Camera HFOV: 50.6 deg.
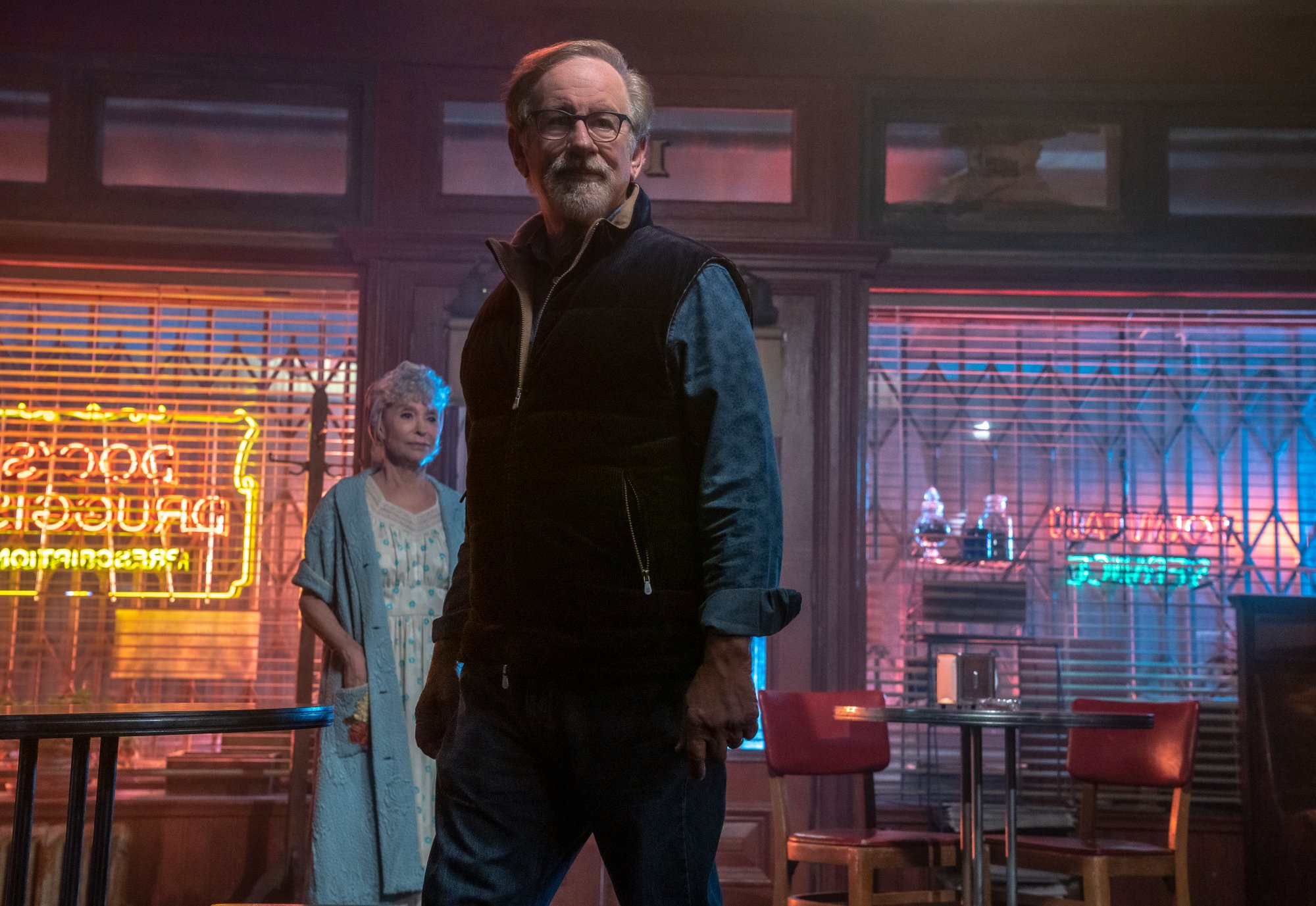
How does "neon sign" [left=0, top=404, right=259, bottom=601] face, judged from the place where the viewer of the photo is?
facing away from the viewer

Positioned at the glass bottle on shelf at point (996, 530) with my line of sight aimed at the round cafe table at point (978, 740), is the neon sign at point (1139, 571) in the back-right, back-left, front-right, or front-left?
back-left

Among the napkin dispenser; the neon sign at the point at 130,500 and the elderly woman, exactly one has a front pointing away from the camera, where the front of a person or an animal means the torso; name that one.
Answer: the neon sign

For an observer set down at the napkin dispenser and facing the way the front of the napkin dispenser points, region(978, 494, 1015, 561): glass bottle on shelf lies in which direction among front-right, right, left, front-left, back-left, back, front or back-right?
back-right

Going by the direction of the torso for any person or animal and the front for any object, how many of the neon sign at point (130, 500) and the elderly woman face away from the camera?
1

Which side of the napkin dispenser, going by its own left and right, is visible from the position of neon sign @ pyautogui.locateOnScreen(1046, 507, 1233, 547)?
back

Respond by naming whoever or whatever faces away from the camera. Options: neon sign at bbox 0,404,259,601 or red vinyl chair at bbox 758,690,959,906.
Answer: the neon sign

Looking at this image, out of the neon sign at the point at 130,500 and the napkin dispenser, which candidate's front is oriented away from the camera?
the neon sign

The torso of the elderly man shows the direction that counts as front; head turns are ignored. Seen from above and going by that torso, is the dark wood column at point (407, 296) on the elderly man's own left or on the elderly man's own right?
on the elderly man's own right

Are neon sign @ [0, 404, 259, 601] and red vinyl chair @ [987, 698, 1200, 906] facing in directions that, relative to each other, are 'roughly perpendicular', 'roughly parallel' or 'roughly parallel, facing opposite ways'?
roughly perpendicular
